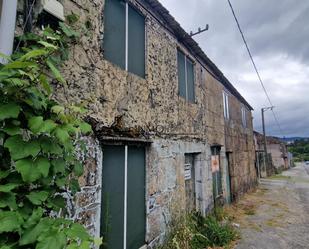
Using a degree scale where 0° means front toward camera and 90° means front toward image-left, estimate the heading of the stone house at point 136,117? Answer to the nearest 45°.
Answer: approximately 315°
